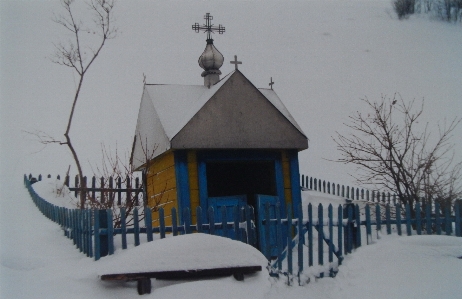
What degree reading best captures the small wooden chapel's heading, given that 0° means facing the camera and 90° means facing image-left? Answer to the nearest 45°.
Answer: approximately 0°

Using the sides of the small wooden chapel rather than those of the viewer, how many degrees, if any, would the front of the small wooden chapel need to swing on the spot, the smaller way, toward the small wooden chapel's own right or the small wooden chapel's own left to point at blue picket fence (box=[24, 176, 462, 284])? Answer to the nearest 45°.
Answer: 0° — it already faces it

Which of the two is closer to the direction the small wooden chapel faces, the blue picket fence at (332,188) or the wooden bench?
the wooden bench

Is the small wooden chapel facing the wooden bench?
yes

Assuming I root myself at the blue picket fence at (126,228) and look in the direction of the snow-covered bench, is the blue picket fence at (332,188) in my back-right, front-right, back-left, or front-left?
back-left

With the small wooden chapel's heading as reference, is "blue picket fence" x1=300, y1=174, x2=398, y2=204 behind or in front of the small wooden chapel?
behind

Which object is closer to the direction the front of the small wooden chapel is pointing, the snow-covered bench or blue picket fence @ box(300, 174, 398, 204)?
the snow-covered bench

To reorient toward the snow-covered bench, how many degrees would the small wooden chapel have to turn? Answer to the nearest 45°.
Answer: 0° — it already faces it
